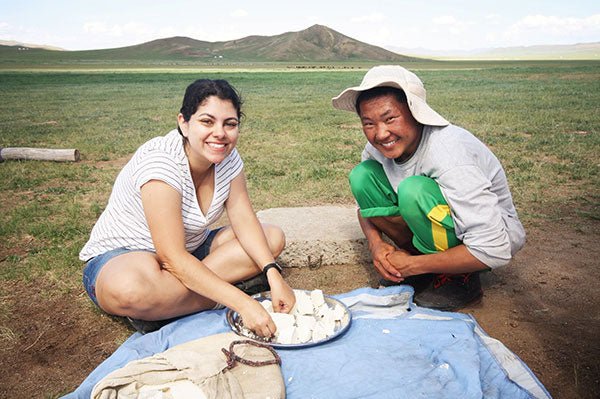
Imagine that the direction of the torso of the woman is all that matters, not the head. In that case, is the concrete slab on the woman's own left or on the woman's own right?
on the woman's own left

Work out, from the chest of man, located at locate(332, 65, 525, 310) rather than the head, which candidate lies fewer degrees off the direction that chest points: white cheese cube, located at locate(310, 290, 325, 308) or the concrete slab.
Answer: the white cheese cube

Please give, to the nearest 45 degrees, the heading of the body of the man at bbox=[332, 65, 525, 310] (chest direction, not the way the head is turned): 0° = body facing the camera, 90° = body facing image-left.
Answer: approximately 45°

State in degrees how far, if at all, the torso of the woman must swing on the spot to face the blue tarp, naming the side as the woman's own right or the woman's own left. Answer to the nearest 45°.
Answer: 0° — they already face it

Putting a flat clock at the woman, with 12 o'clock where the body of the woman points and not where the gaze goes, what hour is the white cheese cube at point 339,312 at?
The white cheese cube is roughly at 11 o'clock from the woman.

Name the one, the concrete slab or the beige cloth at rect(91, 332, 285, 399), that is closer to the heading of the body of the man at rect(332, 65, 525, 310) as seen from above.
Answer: the beige cloth

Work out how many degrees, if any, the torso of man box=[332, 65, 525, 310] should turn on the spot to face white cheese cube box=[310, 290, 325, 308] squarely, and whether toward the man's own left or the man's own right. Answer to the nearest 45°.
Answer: approximately 45° to the man's own right

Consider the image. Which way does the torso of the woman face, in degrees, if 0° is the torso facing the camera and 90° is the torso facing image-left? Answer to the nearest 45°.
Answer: approximately 315°

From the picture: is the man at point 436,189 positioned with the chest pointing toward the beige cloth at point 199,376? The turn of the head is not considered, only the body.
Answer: yes

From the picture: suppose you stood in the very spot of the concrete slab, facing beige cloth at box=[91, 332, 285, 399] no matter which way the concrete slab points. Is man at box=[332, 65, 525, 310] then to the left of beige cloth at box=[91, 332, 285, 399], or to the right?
left

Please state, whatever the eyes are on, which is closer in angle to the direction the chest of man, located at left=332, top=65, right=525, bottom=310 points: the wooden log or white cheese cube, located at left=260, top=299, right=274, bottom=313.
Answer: the white cheese cube
